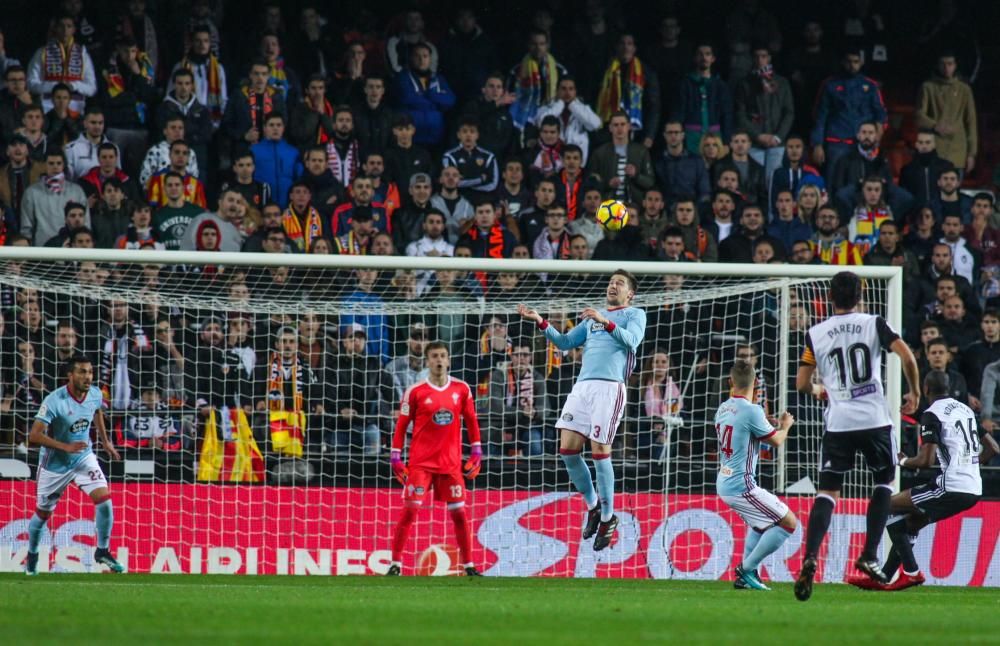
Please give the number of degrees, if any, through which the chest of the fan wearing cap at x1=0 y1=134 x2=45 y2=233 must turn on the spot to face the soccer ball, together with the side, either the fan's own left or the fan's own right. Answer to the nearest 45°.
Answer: approximately 45° to the fan's own left

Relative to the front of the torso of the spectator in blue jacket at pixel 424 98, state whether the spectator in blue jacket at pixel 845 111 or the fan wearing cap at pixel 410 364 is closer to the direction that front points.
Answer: the fan wearing cap

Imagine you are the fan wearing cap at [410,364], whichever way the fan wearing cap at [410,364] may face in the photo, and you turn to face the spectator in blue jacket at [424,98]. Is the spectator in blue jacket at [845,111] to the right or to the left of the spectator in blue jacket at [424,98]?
right

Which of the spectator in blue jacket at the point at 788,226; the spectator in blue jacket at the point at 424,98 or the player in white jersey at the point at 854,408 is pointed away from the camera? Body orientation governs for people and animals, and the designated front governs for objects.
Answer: the player in white jersey

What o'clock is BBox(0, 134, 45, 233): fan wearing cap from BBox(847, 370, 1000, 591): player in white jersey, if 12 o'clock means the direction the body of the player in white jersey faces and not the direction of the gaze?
The fan wearing cap is roughly at 11 o'clock from the player in white jersey.

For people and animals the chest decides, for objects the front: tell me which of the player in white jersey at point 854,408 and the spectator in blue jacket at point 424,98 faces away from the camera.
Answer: the player in white jersey

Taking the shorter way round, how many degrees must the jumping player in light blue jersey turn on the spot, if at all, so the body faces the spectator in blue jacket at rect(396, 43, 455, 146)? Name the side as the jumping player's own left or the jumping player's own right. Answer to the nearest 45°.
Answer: approximately 135° to the jumping player's own right

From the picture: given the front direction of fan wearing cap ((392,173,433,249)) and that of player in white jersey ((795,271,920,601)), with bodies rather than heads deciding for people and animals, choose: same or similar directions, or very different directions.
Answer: very different directions

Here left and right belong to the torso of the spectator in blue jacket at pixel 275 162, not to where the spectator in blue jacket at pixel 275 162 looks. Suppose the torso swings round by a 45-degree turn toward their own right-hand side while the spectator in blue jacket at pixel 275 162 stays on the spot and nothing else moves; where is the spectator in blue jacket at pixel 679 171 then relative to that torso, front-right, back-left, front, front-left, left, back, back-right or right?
back-left

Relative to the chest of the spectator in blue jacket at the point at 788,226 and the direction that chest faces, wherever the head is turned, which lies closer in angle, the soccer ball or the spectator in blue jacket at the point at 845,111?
the soccer ball

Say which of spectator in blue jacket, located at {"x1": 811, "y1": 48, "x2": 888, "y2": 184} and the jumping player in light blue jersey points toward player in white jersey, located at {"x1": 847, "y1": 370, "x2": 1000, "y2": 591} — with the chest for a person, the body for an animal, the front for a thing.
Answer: the spectator in blue jacket

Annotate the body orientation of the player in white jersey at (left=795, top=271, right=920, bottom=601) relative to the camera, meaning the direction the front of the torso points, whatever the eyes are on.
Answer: away from the camera
